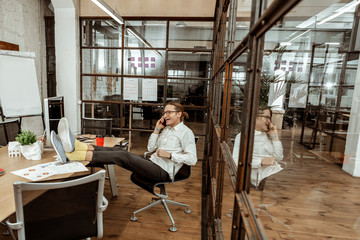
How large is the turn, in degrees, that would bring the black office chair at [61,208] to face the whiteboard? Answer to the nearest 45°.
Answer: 0° — it already faces it

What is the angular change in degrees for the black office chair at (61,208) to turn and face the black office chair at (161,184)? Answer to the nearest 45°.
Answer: approximately 45° to its right

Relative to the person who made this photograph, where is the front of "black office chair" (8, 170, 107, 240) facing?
facing away from the viewer
